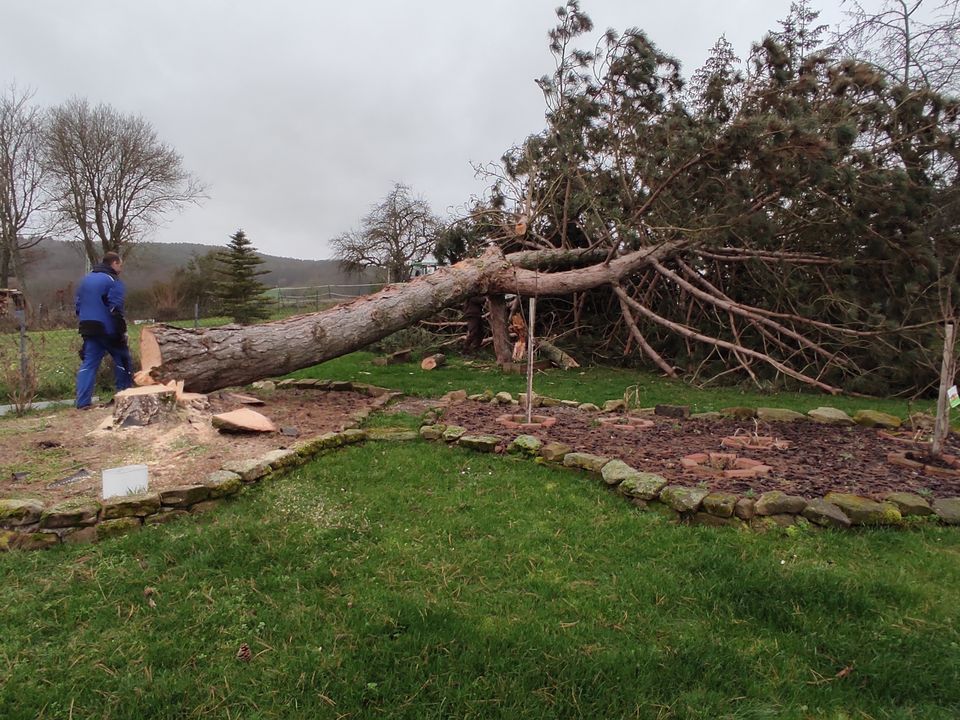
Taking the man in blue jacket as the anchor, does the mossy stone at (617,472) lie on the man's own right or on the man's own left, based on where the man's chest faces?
on the man's own right

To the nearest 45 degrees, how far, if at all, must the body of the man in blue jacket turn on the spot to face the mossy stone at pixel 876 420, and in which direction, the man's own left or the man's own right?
approximately 90° to the man's own right

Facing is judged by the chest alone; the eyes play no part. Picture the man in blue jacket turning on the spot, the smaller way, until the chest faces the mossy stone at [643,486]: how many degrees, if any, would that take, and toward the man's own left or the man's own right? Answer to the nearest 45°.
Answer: approximately 90° to the man's own right

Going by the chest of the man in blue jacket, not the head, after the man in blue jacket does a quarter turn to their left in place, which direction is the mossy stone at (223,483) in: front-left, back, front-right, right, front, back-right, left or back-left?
back-left

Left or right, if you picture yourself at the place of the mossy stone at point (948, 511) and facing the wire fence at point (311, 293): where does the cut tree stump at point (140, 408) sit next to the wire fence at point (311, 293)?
left

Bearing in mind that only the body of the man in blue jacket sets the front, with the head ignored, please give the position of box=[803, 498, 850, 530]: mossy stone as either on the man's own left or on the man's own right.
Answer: on the man's own right
